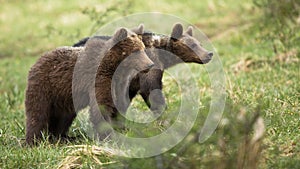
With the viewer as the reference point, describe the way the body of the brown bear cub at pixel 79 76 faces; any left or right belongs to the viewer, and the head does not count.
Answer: facing to the right of the viewer

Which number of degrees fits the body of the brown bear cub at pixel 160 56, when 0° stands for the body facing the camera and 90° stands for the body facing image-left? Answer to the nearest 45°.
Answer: approximately 270°

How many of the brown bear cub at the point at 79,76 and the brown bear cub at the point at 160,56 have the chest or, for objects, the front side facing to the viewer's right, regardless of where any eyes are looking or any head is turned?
2

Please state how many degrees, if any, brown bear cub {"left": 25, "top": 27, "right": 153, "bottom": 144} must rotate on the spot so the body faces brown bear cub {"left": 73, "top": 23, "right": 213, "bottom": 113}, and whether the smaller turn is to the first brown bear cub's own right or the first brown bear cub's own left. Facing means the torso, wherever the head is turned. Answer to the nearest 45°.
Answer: approximately 45° to the first brown bear cub's own left

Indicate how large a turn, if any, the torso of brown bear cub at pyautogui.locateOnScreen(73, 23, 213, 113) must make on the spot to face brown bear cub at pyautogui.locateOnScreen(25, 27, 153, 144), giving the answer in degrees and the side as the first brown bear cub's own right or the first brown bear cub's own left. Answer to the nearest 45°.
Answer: approximately 135° to the first brown bear cub's own right
